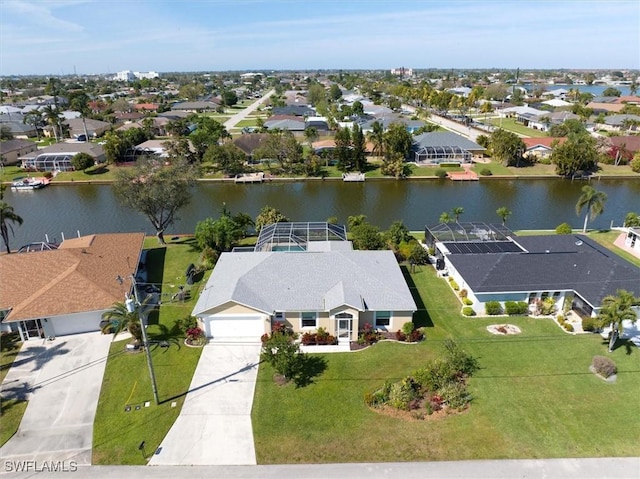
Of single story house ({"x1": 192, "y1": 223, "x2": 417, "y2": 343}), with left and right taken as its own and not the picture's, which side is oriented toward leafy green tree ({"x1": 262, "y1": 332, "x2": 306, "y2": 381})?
front

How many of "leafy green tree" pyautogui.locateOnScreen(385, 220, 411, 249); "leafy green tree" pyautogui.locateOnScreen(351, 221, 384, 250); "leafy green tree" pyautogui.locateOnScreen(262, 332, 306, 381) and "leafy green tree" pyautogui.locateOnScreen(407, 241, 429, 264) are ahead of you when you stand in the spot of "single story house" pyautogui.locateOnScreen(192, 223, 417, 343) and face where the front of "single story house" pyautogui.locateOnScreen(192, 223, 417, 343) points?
1

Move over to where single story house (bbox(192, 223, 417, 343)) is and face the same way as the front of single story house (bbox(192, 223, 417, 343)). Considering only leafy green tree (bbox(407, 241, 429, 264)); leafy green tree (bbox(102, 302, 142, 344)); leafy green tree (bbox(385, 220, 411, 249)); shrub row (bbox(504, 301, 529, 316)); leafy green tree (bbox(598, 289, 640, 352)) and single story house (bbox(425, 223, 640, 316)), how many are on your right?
1

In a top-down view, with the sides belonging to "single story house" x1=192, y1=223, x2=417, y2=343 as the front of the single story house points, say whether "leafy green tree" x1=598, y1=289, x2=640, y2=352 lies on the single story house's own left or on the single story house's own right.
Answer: on the single story house's own left

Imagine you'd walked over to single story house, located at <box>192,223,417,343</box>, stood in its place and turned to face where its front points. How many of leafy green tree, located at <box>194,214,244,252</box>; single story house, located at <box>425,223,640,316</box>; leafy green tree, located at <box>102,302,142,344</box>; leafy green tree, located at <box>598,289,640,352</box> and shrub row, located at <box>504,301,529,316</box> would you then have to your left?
3

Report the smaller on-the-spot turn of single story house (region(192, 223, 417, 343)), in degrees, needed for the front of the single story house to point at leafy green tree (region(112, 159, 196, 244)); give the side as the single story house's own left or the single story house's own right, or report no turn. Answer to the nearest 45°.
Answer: approximately 135° to the single story house's own right

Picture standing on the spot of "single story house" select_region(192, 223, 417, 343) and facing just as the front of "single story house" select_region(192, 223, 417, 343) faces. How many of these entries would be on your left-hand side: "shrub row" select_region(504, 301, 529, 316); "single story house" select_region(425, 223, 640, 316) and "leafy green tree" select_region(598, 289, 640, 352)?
3

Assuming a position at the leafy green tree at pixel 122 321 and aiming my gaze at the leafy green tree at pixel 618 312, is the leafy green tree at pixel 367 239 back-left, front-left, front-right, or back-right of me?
front-left

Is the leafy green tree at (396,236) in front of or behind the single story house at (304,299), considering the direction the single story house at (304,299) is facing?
behind

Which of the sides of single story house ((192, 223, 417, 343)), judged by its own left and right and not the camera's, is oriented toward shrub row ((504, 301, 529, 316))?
left

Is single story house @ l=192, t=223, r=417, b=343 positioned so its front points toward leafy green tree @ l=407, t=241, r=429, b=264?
no

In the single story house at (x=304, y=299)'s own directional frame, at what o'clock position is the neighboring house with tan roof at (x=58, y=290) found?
The neighboring house with tan roof is roughly at 3 o'clock from the single story house.

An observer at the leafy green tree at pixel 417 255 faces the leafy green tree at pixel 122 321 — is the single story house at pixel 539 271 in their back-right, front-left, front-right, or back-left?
back-left

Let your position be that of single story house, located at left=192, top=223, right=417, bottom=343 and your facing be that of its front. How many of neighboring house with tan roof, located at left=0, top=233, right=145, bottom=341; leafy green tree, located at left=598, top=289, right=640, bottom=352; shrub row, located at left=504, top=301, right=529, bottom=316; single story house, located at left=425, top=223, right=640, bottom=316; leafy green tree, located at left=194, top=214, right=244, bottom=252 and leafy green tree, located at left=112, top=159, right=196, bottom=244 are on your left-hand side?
3

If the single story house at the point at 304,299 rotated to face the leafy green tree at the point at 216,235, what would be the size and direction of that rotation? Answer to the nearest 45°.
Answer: approximately 135° to its right

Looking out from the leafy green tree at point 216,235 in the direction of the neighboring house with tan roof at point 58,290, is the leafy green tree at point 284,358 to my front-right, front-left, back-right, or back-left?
front-left

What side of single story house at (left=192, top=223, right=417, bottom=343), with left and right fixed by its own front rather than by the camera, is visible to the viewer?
front

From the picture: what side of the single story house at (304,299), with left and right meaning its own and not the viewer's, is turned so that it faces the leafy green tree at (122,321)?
right
